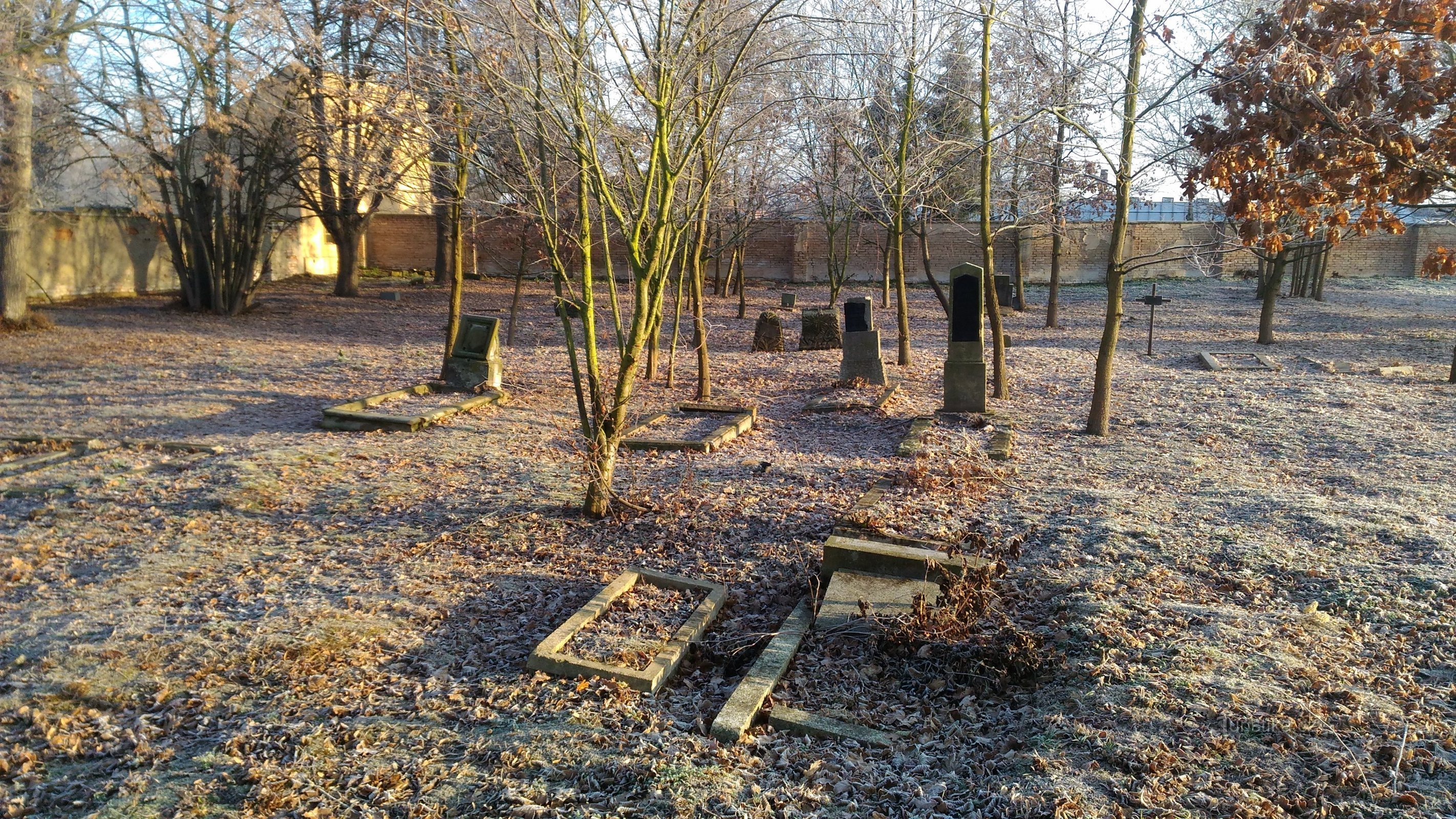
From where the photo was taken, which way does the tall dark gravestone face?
toward the camera

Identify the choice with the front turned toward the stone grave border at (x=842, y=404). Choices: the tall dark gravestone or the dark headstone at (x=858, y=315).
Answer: the dark headstone

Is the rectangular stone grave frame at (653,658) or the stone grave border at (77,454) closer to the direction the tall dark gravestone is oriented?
the rectangular stone grave frame

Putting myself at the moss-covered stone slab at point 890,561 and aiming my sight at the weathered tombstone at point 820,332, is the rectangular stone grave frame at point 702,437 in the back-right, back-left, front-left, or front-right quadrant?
front-left

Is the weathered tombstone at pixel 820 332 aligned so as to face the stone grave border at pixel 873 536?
yes

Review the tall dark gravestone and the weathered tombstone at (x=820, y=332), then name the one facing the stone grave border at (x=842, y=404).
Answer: the weathered tombstone

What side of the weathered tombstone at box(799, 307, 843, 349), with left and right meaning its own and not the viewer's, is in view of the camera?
front

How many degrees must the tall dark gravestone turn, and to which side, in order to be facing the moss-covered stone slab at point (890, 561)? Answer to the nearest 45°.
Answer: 0° — it already faces it

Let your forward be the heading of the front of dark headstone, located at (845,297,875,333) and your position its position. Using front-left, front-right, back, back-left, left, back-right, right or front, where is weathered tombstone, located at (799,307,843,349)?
back

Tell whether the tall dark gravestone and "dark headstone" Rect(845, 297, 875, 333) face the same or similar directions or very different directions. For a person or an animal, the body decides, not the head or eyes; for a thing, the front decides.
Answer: same or similar directions

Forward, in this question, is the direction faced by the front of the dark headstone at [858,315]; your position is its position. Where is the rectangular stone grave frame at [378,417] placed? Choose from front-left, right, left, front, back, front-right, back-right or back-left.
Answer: front-right

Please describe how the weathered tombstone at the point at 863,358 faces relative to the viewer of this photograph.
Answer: facing the viewer

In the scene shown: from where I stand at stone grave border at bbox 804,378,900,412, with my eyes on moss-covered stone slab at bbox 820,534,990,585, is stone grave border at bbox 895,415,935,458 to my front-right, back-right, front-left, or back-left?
front-left
